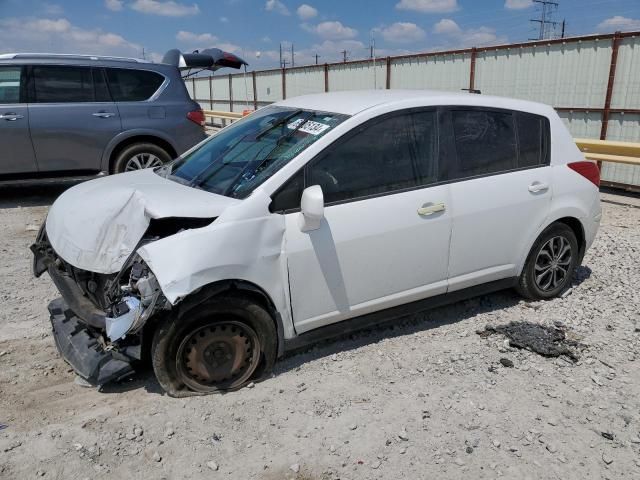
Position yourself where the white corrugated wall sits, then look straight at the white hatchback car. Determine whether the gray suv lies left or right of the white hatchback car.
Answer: right

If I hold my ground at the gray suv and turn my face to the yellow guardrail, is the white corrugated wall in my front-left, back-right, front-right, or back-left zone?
front-left

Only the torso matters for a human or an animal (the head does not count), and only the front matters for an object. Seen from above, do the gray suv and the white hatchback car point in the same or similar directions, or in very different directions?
same or similar directions

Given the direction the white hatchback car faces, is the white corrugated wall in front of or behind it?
behind

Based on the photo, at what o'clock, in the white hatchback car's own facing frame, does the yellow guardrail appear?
The yellow guardrail is roughly at 6 o'clock from the white hatchback car.

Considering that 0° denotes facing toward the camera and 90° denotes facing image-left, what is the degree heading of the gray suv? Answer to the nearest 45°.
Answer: approximately 90°

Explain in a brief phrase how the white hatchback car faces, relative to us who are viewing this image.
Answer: facing the viewer and to the left of the viewer

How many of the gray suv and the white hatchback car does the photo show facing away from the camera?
0

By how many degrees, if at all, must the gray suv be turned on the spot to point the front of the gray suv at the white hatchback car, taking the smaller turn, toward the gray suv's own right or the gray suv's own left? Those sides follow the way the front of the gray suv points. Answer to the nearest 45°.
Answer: approximately 90° to the gray suv's own left

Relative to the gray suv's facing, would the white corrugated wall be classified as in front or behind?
behind

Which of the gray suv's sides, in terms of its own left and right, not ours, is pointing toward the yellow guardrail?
back
